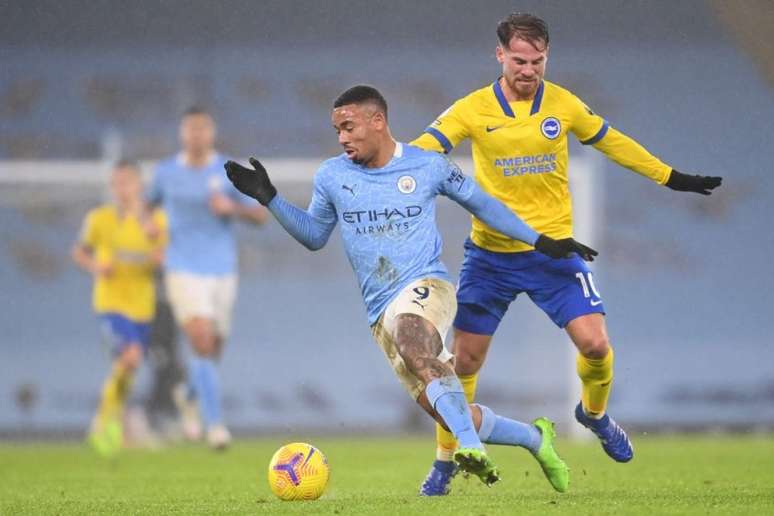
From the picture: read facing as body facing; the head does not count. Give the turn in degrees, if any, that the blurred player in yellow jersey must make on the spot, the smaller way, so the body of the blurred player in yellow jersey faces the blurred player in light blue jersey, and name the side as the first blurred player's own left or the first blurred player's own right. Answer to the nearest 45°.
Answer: approximately 45° to the first blurred player's own left

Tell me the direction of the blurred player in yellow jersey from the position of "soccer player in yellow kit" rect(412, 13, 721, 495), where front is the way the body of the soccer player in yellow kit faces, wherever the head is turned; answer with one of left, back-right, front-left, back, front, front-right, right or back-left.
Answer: back-right

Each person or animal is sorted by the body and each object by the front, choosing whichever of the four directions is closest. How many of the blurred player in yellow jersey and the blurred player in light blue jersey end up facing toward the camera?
2

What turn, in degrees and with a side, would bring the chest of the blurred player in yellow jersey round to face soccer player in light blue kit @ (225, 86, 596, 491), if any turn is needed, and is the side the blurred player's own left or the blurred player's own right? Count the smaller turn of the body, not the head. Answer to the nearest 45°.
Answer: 0° — they already face them

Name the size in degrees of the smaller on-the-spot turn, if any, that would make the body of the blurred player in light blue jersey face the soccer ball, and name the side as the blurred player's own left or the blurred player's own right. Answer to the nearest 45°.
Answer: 0° — they already face it

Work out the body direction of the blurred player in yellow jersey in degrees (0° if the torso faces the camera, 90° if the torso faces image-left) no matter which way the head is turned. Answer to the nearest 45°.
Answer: approximately 0°

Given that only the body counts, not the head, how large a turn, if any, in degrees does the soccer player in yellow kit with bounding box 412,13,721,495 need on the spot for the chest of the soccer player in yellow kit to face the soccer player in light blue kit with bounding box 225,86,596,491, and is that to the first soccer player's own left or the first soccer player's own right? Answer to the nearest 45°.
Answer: approximately 45° to the first soccer player's own right
